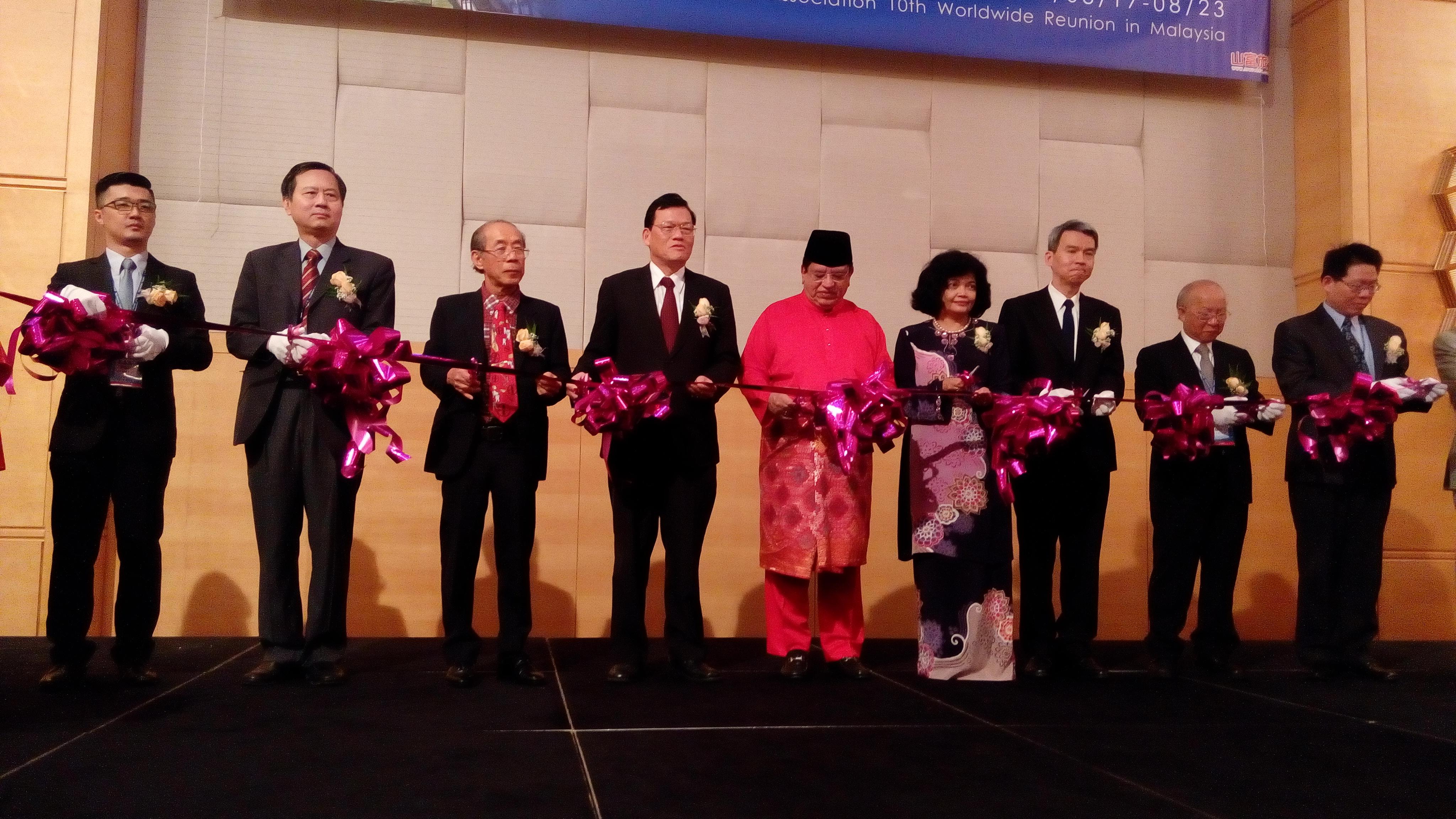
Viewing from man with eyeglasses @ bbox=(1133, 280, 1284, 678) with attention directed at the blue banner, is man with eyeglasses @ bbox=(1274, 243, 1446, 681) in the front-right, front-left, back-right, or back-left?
back-right

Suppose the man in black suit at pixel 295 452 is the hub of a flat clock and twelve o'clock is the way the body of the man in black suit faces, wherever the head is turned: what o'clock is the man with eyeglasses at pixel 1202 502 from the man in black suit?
The man with eyeglasses is roughly at 9 o'clock from the man in black suit.

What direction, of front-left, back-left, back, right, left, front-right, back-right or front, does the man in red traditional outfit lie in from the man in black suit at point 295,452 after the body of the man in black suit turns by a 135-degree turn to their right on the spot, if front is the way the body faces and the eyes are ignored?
back-right

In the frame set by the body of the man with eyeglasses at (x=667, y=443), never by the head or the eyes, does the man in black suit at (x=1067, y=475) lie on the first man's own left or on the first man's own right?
on the first man's own left

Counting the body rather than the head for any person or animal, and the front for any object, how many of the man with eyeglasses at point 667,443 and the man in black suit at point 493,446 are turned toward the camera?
2

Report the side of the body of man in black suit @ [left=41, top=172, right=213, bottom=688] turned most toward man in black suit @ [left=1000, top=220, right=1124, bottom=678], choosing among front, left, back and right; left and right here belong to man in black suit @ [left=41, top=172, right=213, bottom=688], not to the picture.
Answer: left

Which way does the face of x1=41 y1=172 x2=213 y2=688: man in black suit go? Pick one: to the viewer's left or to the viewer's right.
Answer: to the viewer's right

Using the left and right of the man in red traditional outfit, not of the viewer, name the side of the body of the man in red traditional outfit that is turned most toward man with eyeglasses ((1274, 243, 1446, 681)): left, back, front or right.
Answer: left

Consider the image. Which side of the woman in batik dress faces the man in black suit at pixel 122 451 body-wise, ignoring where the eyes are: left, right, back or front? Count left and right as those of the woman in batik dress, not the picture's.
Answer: right
